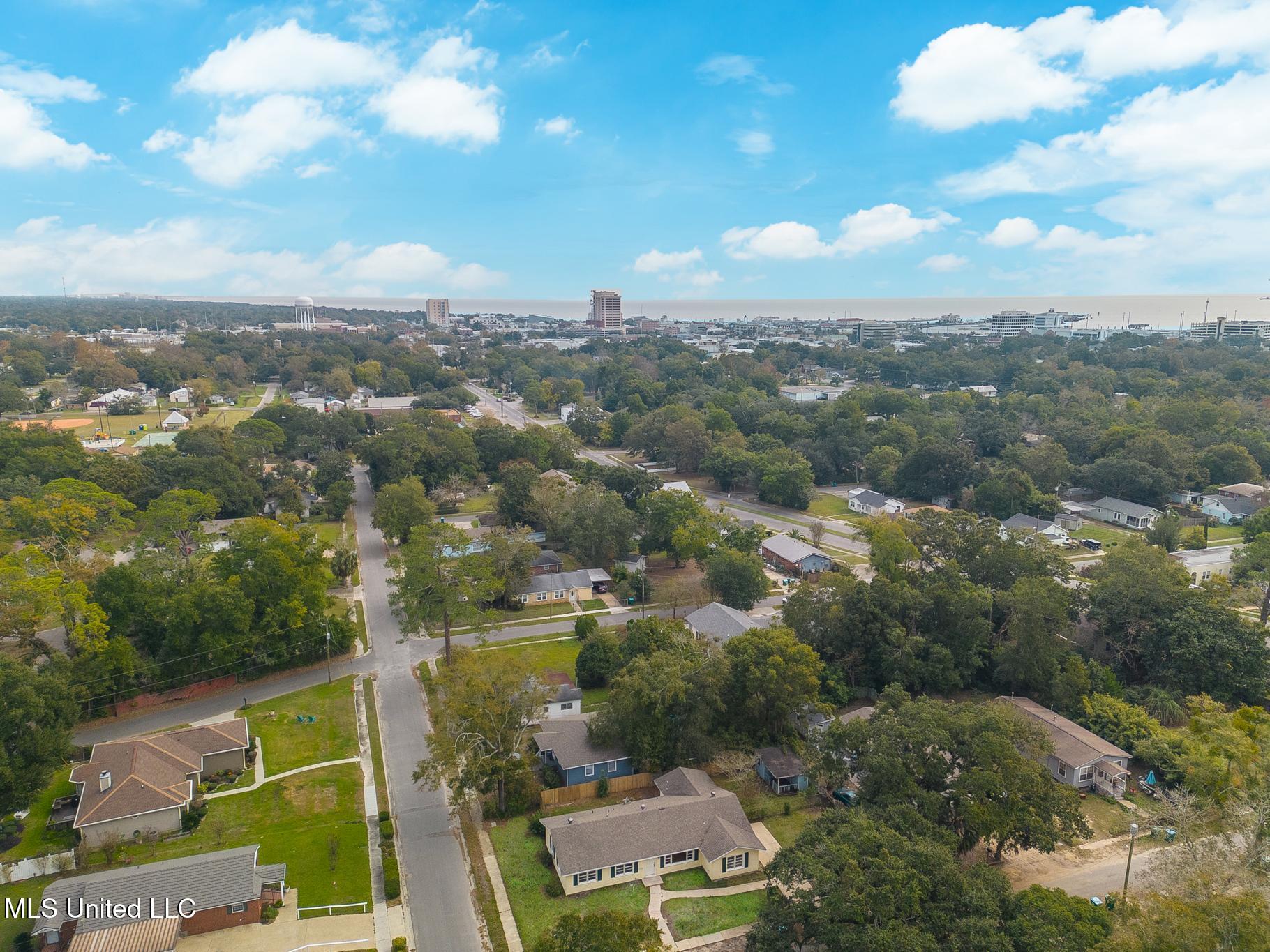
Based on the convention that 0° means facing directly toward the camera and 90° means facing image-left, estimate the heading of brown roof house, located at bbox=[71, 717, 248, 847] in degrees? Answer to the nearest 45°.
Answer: approximately 270°

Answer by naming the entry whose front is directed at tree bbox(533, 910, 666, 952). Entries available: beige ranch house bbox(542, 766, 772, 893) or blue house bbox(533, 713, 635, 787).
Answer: the beige ranch house

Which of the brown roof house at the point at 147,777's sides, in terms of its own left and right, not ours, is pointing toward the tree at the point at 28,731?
back

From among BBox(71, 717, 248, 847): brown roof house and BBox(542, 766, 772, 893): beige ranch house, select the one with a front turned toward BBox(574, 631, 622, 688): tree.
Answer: the brown roof house

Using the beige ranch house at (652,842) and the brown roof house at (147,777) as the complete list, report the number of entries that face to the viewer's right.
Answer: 1

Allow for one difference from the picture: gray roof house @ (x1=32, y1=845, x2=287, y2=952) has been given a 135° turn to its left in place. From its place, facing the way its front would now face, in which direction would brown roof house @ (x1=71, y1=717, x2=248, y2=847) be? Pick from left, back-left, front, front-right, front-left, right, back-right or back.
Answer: front-right

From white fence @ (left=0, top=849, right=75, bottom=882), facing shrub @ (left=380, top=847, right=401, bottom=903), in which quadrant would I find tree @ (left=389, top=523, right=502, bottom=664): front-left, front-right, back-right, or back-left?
front-left

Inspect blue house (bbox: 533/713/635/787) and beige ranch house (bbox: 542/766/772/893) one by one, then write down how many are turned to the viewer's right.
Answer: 0

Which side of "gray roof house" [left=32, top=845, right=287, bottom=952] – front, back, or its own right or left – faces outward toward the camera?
right

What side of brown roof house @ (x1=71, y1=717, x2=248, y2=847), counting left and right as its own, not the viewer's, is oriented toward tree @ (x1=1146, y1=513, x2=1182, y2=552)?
front

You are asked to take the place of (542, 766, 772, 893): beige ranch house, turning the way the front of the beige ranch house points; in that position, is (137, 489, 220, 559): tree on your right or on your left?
on your right

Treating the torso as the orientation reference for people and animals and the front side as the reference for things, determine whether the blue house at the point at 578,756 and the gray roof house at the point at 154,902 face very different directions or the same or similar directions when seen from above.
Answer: very different directions

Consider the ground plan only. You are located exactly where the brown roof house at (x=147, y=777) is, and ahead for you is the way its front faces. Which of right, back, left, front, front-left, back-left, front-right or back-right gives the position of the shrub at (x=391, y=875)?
front-right

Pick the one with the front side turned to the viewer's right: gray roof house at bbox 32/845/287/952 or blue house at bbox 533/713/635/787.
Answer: the gray roof house

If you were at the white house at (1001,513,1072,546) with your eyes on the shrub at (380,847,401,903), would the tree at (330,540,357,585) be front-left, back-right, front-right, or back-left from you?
front-right

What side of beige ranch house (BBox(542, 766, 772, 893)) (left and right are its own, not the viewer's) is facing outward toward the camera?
front

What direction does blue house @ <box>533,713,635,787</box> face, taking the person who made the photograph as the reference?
facing to the left of the viewer

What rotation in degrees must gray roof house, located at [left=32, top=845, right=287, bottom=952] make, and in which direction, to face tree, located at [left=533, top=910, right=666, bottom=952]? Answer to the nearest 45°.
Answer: approximately 45° to its right
